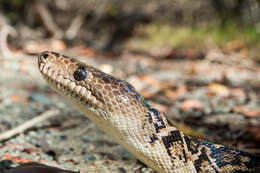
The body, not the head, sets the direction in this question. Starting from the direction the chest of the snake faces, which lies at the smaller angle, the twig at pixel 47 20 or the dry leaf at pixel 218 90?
the twig

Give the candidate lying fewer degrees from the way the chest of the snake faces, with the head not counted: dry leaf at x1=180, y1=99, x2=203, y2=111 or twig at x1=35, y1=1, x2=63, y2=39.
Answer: the twig

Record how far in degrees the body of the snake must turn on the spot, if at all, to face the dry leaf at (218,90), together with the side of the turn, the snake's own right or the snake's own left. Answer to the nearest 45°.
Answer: approximately 135° to the snake's own right

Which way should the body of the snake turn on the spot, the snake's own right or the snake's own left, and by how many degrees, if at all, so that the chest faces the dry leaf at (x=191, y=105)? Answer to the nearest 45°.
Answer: approximately 90° to the snake's own right

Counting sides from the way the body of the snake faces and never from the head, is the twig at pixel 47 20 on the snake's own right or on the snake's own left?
on the snake's own right

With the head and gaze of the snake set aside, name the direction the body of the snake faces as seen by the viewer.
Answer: to the viewer's left

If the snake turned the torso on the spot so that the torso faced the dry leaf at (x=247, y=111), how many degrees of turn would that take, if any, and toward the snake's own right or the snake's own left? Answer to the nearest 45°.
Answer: approximately 135° to the snake's own right
